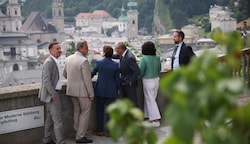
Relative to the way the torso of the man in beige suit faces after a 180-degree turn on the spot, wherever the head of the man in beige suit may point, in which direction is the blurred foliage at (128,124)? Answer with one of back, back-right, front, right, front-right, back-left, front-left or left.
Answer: front-left

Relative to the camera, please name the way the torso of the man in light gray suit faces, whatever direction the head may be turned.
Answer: to the viewer's right

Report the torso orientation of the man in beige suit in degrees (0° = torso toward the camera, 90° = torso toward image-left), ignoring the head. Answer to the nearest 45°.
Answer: approximately 225°

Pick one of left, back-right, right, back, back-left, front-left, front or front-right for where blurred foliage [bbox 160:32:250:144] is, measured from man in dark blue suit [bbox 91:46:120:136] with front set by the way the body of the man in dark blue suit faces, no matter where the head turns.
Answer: back

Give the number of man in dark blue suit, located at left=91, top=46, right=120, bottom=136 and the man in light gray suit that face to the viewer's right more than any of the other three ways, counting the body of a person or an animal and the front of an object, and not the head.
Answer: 1

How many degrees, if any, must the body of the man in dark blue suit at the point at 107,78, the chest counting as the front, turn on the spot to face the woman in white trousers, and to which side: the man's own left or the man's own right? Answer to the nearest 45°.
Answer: approximately 45° to the man's own right

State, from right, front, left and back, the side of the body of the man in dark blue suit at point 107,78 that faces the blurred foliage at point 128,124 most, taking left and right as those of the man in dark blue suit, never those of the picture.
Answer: back

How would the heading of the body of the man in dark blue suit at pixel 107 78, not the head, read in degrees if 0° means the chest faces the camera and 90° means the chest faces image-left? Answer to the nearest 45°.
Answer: approximately 180°

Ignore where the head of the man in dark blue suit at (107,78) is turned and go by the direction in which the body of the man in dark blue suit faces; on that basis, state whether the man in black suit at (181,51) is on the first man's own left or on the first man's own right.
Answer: on the first man's own right
